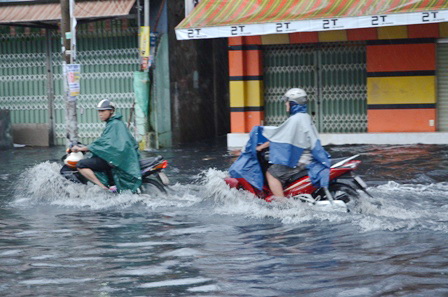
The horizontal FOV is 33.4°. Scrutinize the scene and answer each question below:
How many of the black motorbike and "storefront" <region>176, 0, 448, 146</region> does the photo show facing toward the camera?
1

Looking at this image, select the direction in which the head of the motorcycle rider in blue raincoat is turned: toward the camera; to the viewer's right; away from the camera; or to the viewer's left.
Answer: to the viewer's left

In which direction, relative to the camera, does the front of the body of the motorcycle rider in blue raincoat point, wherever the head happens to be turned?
to the viewer's left

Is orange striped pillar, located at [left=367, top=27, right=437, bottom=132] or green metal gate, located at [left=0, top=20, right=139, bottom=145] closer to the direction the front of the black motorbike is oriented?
the green metal gate

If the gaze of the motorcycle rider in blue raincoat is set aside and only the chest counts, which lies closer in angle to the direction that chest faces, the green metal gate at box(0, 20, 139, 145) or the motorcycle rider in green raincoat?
the motorcycle rider in green raincoat

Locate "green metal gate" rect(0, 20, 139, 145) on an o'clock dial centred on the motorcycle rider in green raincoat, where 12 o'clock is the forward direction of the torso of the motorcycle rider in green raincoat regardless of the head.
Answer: The green metal gate is roughly at 3 o'clock from the motorcycle rider in green raincoat.

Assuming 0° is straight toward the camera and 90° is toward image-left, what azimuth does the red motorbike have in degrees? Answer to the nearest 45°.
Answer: approximately 90°

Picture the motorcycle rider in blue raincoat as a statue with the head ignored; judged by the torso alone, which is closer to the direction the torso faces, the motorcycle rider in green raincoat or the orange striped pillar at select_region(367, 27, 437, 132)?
the motorcycle rider in green raincoat

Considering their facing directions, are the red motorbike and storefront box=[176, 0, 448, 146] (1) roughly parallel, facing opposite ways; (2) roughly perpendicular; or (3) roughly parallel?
roughly perpendicular

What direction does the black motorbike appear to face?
to the viewer's left

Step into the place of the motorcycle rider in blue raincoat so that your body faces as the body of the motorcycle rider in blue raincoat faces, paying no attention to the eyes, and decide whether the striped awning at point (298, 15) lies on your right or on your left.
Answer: on your right

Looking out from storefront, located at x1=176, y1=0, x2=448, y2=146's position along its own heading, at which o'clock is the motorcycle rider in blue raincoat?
The motorcycle rider in blue raincoat is roughly at 12 o'clock from the storefront.

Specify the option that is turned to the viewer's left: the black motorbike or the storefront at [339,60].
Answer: the black motorbike

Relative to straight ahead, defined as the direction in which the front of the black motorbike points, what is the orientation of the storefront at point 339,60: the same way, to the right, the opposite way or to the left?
to the left

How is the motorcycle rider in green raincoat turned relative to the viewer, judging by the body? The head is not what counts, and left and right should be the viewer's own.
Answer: facing to the left of the viewer

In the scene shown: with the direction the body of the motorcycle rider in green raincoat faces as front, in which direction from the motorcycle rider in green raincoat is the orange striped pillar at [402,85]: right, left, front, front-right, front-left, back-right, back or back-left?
back-right
